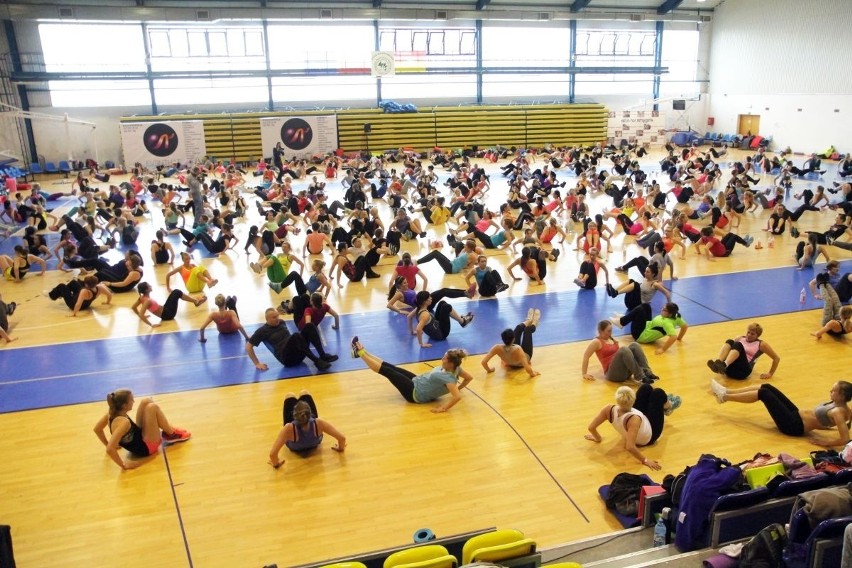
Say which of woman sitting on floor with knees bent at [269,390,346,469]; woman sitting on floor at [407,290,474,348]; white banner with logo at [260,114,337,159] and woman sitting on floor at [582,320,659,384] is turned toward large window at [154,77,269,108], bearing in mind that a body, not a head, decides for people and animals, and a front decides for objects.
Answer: the woman sitting on floor with knees bent

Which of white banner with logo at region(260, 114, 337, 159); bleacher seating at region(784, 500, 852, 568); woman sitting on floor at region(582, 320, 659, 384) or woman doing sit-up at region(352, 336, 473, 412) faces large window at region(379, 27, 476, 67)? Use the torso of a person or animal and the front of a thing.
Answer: the bleacher seating

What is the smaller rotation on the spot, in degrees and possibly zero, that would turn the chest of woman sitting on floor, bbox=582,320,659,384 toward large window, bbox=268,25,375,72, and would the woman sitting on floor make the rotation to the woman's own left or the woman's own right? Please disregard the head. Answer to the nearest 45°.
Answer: approximately 180°

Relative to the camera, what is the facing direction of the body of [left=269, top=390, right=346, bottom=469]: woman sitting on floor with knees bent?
away from the camera

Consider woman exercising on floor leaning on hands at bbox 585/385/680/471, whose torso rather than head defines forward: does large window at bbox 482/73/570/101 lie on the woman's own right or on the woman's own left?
on the woman's own left

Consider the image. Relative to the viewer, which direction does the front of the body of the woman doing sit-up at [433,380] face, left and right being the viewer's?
facing to the left of the viewer

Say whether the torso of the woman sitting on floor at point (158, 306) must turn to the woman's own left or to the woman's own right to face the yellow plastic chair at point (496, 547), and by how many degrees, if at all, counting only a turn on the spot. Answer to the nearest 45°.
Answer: approximately 90° to the woman's own right

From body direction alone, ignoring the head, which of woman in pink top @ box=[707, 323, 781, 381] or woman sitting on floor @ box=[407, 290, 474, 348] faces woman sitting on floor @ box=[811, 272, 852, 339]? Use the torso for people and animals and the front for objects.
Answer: woman sitting on floor @ box=[407, 290, 474, 348]

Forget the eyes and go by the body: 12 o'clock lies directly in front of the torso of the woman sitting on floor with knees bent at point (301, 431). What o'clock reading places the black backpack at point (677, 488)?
The black backpack is roughly at 4 o'clock from the woman sitting on floor with knees bent.

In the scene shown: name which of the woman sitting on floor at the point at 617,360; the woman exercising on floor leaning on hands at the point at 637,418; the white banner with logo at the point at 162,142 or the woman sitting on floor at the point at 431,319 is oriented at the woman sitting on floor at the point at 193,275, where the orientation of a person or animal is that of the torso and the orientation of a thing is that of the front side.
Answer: the white banner with logo

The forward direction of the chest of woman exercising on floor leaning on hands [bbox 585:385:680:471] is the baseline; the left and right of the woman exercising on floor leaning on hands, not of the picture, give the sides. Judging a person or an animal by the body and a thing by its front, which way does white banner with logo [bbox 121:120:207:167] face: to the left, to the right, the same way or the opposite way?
to the right

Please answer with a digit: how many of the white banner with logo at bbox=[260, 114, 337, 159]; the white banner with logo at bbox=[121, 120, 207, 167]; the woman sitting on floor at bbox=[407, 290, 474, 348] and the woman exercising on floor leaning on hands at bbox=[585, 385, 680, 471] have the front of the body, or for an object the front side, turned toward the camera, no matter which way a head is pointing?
2

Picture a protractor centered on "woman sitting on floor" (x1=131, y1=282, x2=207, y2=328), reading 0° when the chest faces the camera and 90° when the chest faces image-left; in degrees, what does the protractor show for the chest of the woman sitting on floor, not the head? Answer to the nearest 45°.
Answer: approximately 270°
